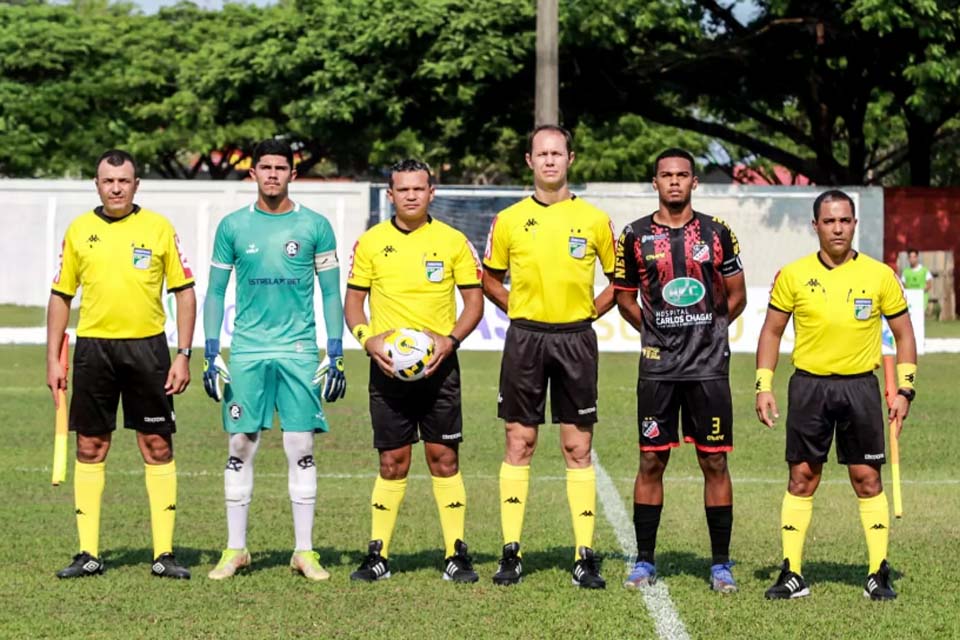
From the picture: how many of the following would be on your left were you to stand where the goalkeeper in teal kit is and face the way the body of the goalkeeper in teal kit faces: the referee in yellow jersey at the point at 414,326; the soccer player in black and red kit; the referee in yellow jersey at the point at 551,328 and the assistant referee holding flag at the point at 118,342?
3

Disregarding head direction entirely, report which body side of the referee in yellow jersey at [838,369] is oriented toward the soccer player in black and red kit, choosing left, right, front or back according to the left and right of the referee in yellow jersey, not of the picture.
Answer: right

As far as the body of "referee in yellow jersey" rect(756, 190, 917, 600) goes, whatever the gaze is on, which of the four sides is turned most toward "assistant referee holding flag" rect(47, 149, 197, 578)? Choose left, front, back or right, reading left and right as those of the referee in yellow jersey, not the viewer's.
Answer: right

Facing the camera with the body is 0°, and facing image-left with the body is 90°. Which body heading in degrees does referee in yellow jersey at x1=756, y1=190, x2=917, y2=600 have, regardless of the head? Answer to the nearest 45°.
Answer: approximately 0°

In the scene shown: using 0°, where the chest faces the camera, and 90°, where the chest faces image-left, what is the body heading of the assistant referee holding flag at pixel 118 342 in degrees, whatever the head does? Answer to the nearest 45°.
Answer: approximately 0°

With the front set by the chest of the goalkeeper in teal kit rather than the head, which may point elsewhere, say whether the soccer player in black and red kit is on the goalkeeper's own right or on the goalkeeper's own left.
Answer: on the goalkeeper's own left

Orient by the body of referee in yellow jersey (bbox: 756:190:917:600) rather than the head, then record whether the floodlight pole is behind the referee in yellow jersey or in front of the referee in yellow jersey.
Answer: behind

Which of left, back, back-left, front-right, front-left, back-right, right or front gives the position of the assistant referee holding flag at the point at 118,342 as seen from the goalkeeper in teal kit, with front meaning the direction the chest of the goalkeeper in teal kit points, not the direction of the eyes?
right

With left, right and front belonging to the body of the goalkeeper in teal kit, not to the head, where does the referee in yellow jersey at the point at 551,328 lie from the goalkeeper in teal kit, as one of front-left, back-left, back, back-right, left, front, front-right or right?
left

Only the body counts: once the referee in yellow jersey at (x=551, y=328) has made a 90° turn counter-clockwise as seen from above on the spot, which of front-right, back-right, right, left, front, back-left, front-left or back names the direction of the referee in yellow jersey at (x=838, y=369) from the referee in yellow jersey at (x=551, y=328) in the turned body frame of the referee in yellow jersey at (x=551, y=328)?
front

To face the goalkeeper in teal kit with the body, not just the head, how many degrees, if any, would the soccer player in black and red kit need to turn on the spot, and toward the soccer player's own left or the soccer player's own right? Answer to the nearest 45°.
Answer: approximately 90° to the soccer player's own right
